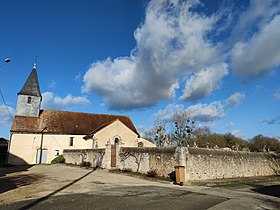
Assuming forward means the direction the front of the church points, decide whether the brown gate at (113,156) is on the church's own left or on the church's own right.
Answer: on the church's own left
